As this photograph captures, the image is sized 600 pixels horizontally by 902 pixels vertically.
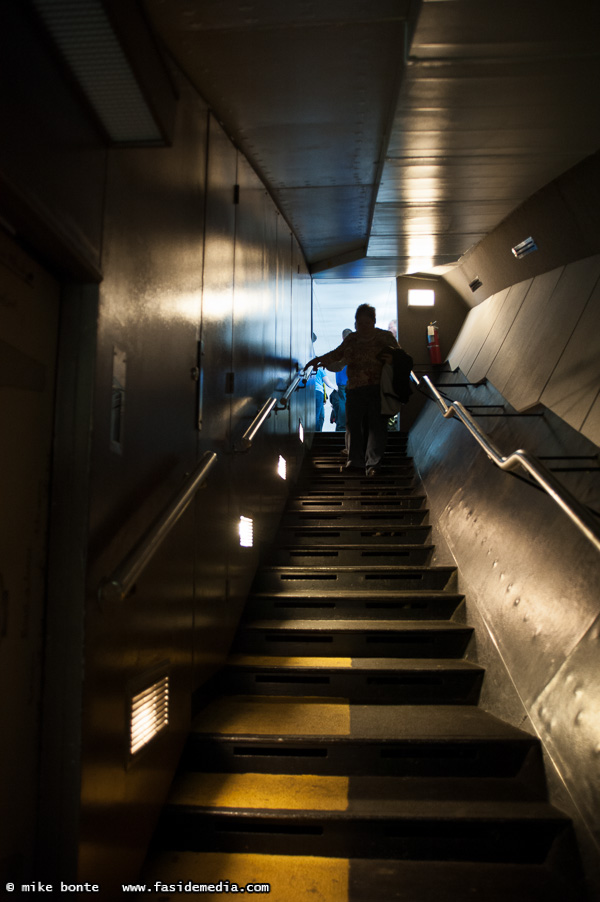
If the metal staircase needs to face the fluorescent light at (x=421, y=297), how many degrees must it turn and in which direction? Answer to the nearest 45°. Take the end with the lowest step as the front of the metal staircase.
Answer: approximately 180°

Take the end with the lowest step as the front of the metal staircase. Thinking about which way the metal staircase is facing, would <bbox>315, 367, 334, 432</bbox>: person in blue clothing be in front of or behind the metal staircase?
behind

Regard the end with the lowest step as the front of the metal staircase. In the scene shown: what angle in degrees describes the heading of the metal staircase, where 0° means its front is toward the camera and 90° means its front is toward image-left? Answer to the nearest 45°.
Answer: approximately 0°

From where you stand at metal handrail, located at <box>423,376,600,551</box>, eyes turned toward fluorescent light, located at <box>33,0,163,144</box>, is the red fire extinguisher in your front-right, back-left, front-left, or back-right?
back-right

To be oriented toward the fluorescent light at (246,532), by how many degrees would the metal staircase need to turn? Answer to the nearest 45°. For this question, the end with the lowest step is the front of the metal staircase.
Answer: approximately 135° to its right

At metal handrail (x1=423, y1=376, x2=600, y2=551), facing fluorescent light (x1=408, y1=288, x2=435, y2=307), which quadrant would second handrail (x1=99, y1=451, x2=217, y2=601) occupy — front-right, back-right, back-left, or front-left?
back-left

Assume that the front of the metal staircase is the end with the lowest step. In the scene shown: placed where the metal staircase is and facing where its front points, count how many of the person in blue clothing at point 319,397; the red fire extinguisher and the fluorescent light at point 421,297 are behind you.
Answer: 3

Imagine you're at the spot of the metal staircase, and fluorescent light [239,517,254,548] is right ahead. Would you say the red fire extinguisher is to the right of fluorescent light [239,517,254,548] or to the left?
right
